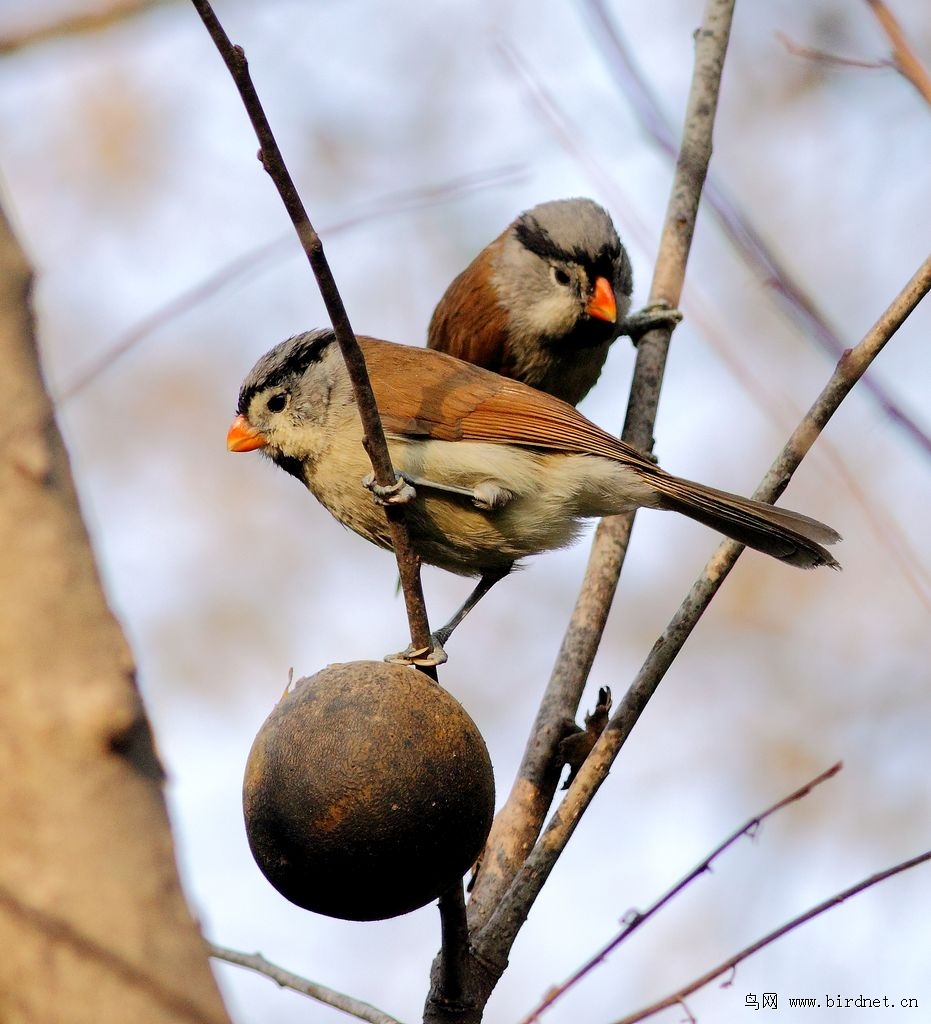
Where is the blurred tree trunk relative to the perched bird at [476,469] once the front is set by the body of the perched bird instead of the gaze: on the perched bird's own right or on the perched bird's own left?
on the perched bird's own left

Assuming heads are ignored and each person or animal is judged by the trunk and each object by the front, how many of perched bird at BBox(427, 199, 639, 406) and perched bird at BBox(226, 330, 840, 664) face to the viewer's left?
1

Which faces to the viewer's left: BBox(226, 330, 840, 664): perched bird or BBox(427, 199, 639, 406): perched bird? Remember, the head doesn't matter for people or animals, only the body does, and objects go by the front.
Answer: BBox(226, 330, 840, 664): perched bird

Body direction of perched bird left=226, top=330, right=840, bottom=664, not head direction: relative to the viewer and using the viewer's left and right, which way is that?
facing to the left of the viewer
